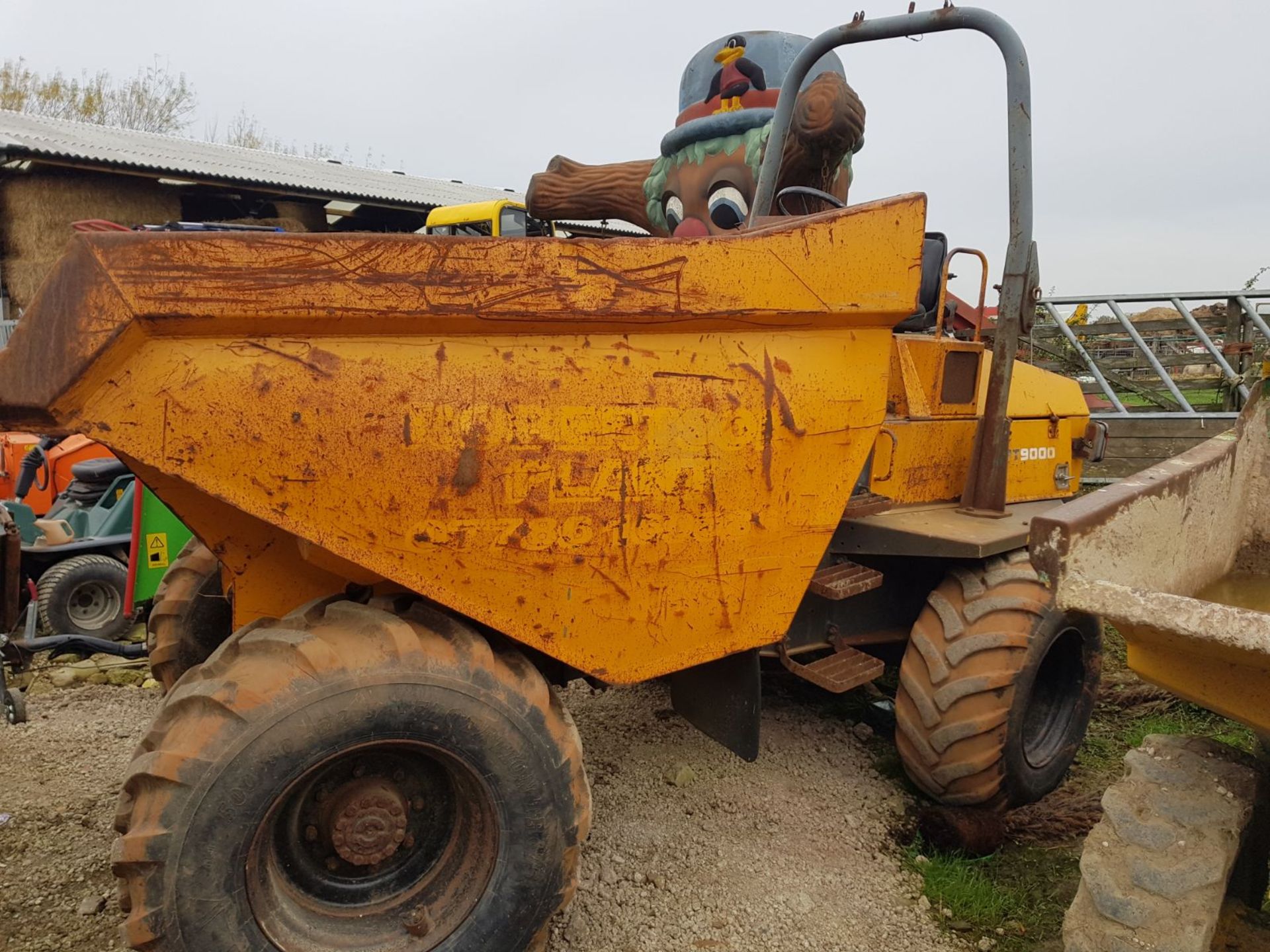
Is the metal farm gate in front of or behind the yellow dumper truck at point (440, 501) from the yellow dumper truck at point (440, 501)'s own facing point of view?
behind

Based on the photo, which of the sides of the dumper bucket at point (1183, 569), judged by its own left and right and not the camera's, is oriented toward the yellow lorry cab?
right

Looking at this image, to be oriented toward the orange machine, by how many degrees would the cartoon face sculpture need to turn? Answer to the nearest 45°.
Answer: approximately 45° to its right

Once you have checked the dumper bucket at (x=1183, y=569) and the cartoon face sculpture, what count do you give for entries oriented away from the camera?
0

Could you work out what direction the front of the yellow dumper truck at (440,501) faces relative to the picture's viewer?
facing the viewer and to the left of the viewer

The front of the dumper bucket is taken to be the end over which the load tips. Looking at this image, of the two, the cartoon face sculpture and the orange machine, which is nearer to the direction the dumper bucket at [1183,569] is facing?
the orange machine

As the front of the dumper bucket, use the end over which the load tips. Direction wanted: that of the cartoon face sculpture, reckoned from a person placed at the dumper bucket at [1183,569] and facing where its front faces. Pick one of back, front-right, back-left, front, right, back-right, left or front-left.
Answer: right

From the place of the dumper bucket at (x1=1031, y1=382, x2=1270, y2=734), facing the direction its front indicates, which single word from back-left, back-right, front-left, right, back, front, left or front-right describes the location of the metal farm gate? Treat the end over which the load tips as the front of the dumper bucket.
back-right

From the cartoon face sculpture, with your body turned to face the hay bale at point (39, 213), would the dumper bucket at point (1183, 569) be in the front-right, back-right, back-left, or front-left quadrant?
back-left

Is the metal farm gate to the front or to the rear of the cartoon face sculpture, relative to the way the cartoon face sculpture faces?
to the rear

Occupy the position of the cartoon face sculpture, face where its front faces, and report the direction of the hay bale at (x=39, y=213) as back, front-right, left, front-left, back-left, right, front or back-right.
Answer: right
